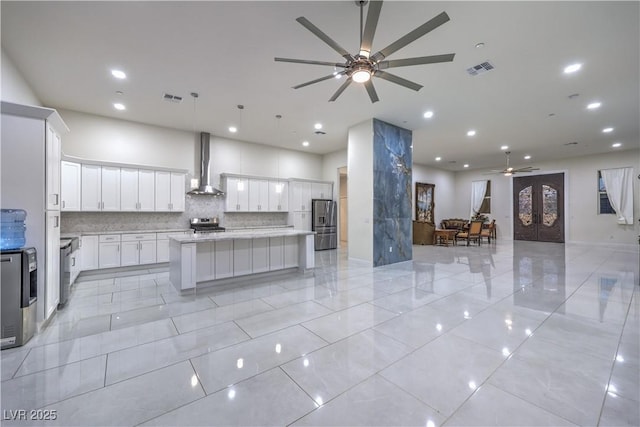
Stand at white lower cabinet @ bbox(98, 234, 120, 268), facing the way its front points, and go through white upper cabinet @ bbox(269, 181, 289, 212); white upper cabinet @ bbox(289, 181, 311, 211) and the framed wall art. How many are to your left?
3

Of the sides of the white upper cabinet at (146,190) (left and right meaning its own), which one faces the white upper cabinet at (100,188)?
right

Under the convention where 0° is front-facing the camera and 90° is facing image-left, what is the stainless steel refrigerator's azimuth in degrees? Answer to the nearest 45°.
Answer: approximately 315°

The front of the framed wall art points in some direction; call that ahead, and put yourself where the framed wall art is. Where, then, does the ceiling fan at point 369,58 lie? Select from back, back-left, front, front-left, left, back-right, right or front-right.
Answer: front-right

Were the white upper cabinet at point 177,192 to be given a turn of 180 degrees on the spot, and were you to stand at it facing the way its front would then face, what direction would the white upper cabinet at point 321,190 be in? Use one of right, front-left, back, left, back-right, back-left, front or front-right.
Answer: right

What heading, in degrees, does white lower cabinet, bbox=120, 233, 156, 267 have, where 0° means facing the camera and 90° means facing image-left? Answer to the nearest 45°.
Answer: approximately 0°

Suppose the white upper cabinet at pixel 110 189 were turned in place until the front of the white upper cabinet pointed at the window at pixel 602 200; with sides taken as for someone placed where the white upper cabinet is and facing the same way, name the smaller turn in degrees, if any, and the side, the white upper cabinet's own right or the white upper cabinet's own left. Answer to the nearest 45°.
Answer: approximately 45° to the white upper cabinet's own left

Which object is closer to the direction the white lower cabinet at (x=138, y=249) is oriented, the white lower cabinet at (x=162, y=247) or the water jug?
the water jug

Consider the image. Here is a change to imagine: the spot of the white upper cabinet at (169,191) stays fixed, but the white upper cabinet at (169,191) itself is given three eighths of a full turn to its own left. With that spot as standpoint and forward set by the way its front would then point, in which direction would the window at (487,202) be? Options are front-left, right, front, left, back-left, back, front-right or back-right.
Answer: front-right

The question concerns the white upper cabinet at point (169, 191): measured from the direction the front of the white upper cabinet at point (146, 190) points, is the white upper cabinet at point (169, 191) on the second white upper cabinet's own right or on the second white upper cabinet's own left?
on the second white upper cabinet's own left

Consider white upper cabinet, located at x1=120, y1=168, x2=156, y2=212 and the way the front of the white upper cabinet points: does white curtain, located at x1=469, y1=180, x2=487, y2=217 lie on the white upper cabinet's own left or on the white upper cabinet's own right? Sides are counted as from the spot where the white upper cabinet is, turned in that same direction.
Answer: on the white upper cabinet's own left

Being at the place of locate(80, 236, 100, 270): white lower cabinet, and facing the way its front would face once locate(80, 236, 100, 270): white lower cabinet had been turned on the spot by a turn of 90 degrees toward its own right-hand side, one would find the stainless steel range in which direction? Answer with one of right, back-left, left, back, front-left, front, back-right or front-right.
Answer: back

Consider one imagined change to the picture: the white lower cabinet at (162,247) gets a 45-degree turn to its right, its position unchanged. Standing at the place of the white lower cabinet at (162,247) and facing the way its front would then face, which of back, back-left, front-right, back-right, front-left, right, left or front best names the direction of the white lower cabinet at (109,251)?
front-right
